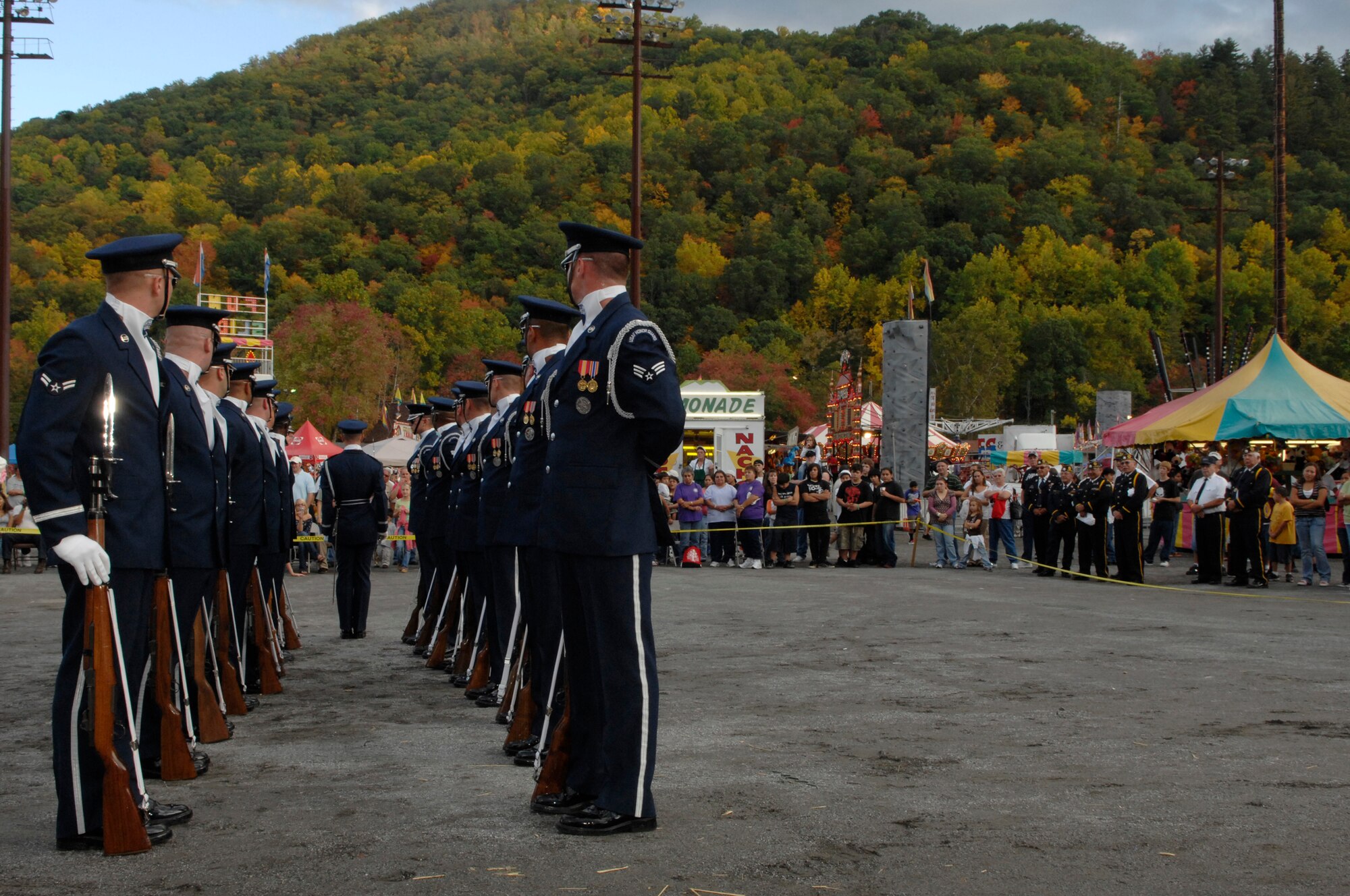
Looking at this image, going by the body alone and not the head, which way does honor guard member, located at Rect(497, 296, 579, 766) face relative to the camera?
to the viewer's left

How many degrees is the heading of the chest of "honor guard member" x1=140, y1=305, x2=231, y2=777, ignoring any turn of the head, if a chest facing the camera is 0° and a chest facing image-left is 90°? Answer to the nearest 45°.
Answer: approximately 270°

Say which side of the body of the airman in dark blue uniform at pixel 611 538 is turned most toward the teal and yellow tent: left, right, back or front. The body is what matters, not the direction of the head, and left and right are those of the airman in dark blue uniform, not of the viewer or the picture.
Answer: back

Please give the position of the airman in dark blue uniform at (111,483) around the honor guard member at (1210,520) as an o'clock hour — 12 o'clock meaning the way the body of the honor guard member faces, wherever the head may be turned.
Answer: The airman in dark blue uniform is roughly at 11 o'clock from the honor guard member.

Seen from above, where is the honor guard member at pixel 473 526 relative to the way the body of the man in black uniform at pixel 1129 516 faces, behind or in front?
in front
